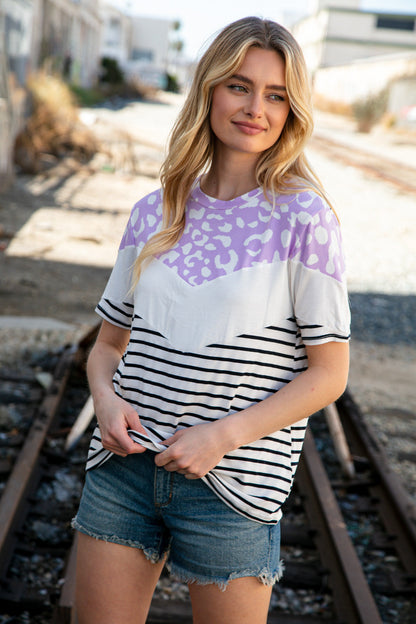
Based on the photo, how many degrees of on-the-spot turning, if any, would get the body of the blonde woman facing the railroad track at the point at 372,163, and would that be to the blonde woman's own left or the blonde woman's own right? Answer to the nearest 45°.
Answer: approximately 180°

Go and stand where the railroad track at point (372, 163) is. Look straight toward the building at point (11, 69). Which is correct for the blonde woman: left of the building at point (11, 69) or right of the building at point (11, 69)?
left

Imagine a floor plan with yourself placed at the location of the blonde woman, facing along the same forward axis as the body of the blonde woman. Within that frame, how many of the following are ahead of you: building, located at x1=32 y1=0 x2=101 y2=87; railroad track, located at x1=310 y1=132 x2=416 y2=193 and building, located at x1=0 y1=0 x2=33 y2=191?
0

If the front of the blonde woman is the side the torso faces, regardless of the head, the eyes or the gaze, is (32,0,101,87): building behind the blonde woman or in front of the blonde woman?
behind

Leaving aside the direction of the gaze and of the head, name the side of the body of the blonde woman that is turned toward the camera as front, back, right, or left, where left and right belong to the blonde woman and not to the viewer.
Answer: front

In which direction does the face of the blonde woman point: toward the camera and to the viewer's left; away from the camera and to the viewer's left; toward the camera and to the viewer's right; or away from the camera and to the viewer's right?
toward the camera and to the viewer's right

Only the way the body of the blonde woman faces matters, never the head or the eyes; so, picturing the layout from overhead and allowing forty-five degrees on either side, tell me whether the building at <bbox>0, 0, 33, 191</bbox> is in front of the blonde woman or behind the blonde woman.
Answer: behind
